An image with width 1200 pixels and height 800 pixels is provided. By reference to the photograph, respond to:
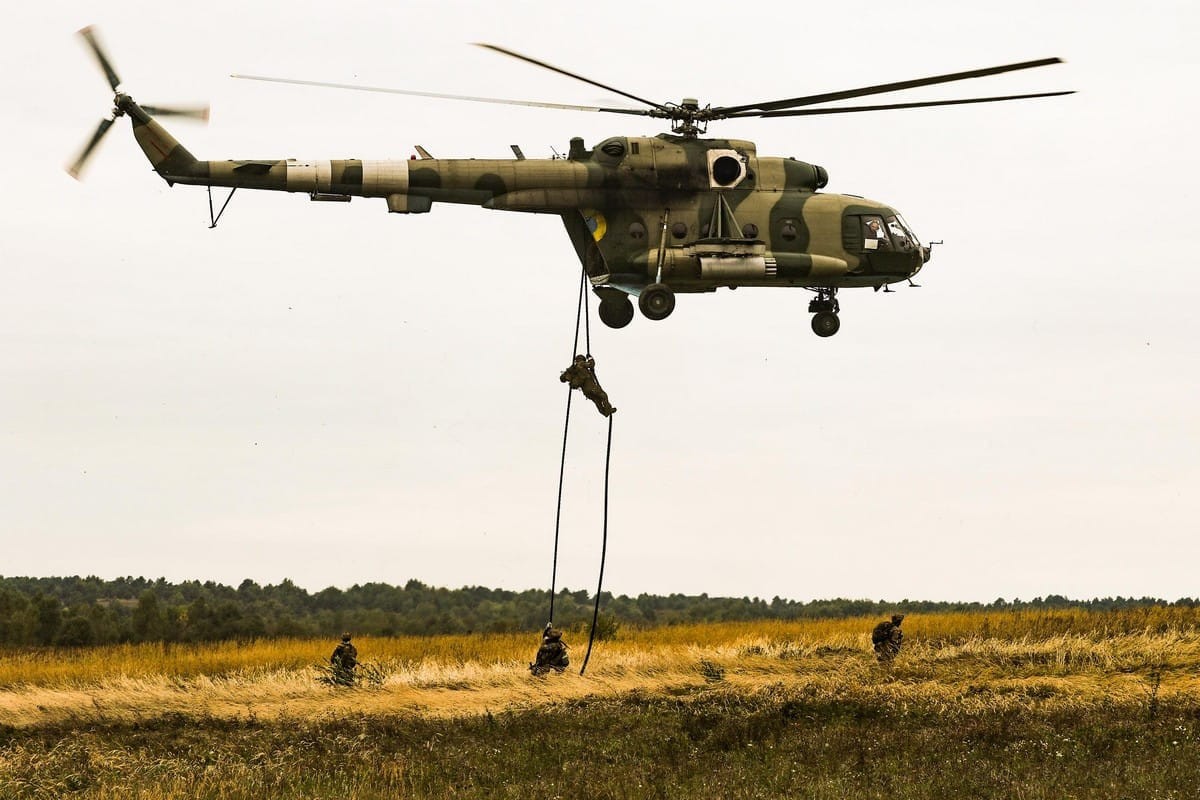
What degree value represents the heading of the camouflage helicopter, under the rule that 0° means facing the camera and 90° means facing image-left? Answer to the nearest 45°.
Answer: approximately 270°

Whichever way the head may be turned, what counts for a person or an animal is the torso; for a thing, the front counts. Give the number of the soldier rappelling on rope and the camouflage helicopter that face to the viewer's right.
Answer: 2

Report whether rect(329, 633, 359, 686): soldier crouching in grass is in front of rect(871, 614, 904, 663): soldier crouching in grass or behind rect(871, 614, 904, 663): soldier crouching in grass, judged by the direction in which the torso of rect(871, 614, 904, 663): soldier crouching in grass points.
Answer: behind
